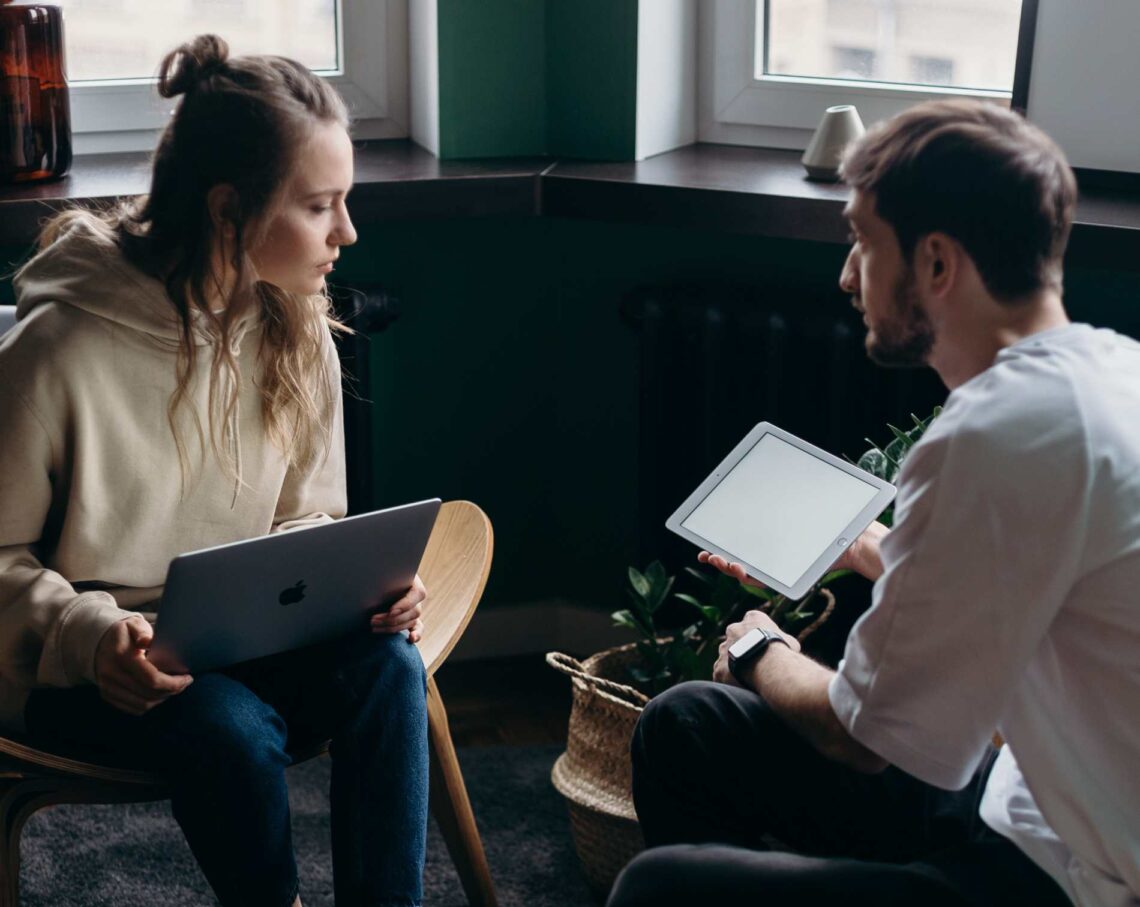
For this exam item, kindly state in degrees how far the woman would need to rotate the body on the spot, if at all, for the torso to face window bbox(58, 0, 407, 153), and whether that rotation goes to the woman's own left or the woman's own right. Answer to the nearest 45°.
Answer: approximately 135° to the woman's own left

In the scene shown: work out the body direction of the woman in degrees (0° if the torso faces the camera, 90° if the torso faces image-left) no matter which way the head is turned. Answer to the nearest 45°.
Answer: approximately 315°

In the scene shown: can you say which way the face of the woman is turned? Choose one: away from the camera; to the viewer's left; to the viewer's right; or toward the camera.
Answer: to the viewer's right

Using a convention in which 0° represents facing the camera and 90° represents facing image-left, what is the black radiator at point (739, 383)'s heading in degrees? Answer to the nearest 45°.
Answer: approximately 0°

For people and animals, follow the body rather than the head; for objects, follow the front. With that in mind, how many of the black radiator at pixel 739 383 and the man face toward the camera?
1

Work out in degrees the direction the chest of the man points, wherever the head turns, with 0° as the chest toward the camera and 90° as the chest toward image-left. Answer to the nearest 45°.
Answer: approximately 135°

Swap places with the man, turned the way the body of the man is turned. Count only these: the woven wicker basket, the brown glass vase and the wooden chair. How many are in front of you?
3

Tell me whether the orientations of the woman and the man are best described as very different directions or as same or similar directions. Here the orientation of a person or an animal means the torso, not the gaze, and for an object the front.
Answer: very different directions

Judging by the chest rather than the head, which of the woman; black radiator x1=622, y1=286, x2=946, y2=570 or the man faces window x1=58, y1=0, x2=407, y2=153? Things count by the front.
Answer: the man
